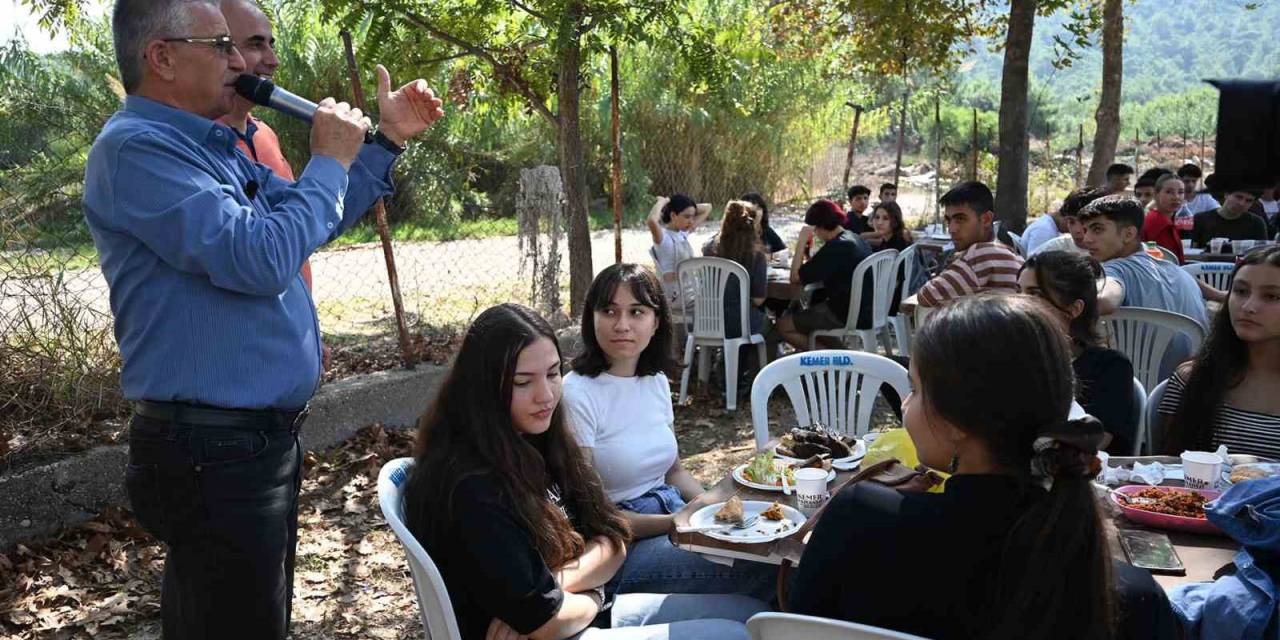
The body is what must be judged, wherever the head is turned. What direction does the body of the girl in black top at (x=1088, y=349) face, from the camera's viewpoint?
to the viewer's left

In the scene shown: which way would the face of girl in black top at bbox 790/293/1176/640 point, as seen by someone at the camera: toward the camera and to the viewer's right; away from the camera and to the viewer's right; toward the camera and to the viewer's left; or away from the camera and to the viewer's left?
away from the camera and to the viewer's left

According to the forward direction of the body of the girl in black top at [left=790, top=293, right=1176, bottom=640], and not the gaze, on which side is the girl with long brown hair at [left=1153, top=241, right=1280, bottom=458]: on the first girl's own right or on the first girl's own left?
on the first girl's own right

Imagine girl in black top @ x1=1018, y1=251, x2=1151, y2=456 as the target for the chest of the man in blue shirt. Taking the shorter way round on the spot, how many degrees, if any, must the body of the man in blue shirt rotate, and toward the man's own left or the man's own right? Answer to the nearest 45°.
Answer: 0° — they already face them

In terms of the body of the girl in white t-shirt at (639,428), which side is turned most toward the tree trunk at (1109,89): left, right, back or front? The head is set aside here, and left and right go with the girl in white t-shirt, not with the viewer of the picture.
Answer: left

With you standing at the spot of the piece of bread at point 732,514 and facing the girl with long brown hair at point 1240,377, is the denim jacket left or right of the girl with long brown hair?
right

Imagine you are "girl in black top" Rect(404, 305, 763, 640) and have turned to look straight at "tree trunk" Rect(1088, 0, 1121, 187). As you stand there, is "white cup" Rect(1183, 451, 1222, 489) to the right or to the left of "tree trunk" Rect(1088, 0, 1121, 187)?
right

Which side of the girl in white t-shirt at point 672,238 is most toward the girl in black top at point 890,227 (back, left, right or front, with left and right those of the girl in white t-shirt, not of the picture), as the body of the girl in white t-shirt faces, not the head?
left

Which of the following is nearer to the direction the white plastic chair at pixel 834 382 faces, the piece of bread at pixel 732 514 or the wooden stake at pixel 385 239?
the piece of bread
